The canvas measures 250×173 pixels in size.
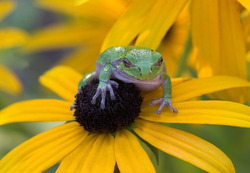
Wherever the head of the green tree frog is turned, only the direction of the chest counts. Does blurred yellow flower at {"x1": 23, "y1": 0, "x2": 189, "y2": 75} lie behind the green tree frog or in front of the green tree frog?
behind

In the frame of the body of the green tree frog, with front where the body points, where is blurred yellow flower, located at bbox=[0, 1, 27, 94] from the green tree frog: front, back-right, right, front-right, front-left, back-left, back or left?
back

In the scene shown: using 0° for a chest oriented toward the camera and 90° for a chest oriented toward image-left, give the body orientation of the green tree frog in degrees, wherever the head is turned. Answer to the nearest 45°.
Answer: approximately 315°
